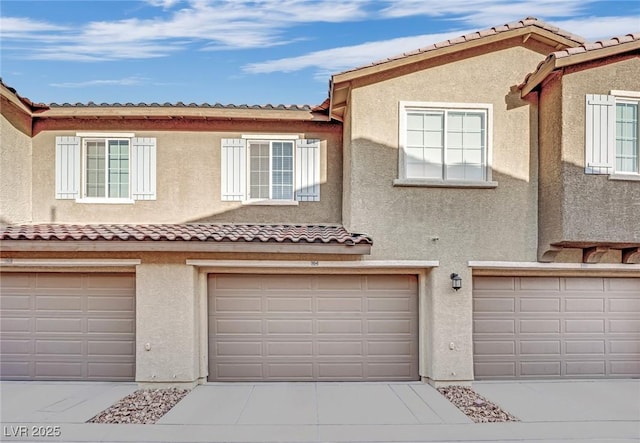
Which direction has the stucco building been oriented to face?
toward the camera
